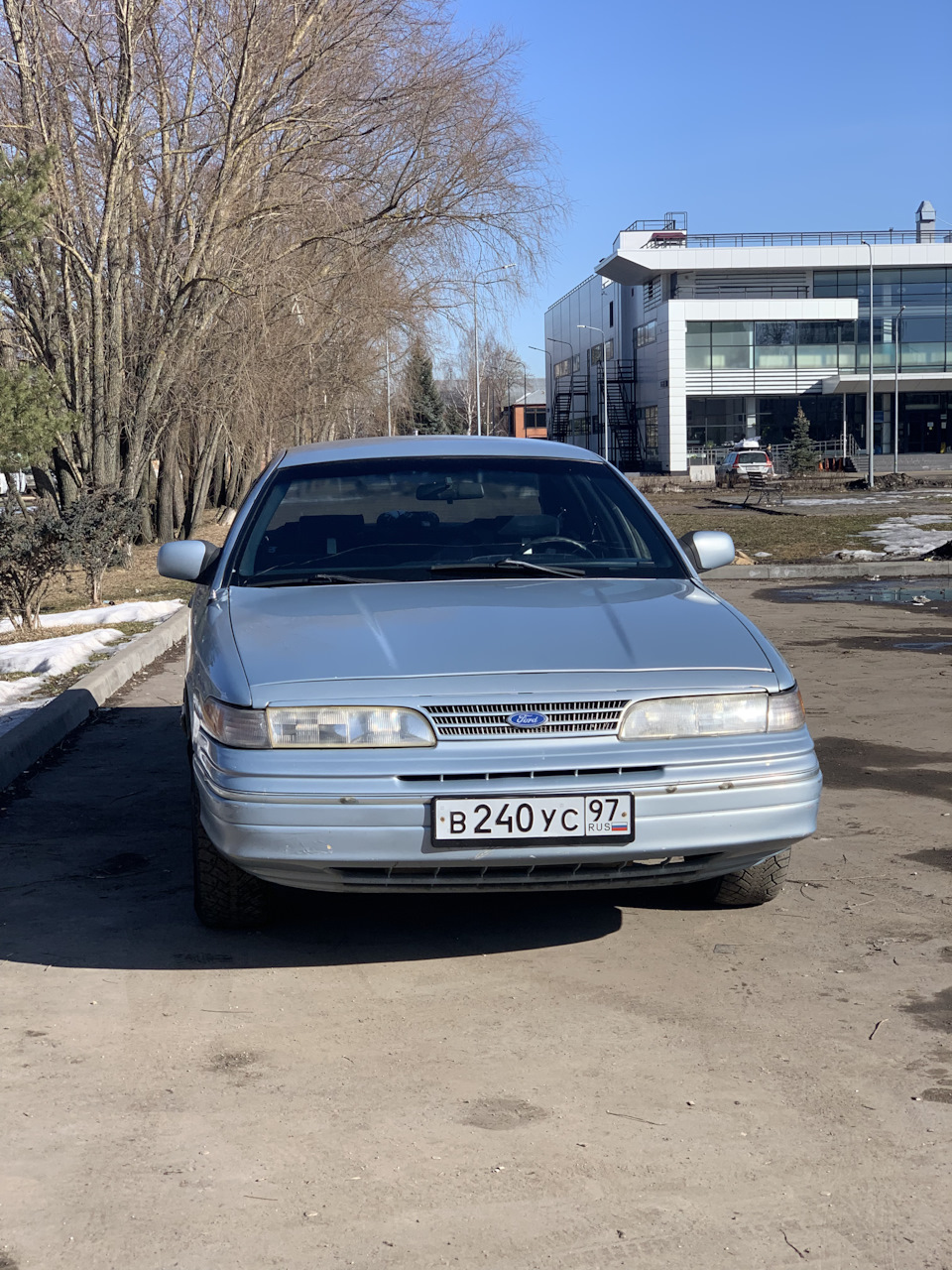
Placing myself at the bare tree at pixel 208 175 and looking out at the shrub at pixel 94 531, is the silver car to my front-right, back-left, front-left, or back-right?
front-left

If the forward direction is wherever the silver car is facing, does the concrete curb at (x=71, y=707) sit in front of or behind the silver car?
behind

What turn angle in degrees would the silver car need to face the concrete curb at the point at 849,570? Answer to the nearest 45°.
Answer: approximately 180°

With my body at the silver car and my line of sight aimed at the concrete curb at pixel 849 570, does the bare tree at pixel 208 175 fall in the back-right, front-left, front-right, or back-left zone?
front-left

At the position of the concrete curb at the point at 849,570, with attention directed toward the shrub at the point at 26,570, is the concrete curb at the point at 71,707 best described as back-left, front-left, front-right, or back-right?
front-left

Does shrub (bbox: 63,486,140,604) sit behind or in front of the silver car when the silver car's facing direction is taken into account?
behind

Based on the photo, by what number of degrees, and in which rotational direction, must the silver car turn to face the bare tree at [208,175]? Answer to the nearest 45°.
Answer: approximately 180°

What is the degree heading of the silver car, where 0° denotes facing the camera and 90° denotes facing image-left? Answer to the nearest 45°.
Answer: approximately 0°

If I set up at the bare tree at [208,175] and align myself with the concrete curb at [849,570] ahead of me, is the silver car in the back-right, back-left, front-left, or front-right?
front-right

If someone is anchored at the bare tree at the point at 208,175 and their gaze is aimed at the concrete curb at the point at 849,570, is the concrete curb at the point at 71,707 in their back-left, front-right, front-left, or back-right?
front-right

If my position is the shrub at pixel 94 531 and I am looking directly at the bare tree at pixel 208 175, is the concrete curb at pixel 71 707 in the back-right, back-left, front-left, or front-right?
back-right
